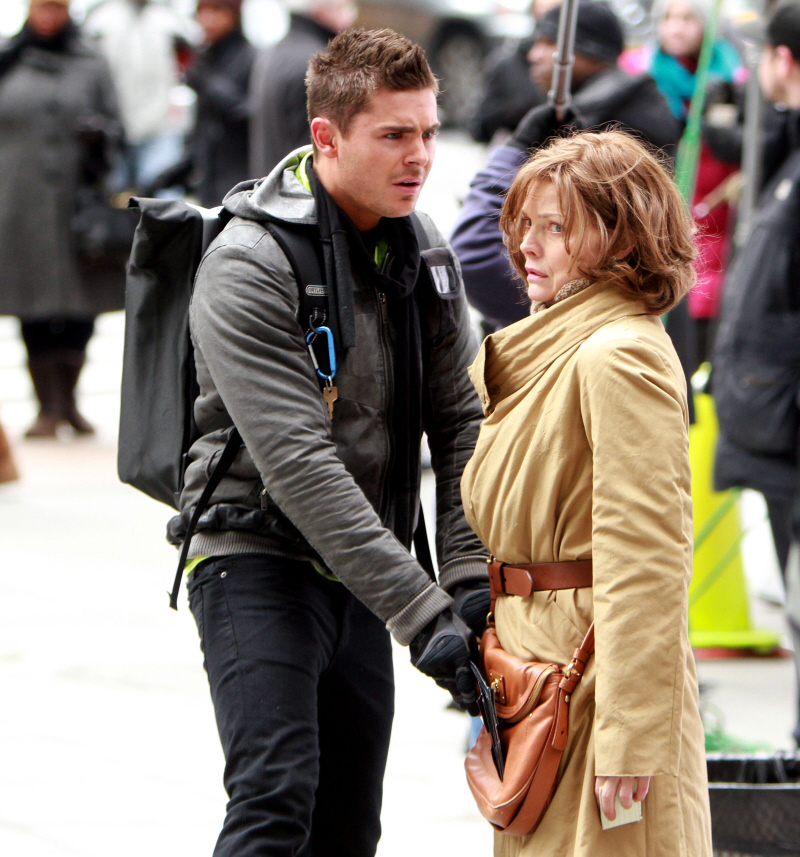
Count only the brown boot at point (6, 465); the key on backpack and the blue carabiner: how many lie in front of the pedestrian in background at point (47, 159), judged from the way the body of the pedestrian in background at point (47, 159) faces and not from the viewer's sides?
3

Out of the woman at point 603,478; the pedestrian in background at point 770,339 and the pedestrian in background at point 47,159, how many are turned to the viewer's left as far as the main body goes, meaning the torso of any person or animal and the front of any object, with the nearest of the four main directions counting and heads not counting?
2

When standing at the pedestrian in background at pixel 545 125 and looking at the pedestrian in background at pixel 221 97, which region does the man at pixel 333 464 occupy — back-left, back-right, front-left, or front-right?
back-left

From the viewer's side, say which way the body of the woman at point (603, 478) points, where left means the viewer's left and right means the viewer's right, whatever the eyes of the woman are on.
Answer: facing to the left of the viewer

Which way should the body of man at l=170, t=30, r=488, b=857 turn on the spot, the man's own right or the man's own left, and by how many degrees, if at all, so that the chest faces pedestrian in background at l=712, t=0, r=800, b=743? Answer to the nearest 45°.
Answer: approximately 90° to the man's own left

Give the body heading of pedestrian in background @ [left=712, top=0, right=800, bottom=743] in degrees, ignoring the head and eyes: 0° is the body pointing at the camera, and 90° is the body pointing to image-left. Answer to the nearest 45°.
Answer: approximately 90°

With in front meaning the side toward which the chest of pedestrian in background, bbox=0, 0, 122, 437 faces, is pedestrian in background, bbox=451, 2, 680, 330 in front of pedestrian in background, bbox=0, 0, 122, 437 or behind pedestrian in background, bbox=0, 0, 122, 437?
in front
